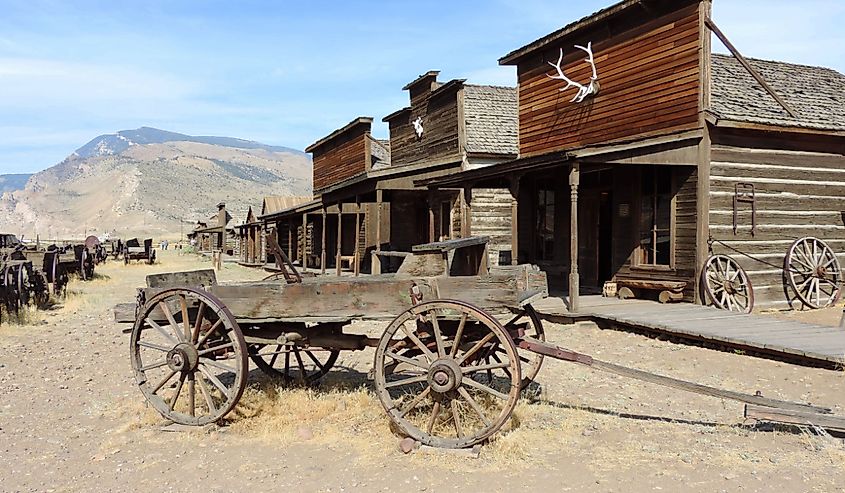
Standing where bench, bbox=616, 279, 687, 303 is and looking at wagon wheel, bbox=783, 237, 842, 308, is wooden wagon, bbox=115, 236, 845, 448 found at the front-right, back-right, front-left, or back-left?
back-right

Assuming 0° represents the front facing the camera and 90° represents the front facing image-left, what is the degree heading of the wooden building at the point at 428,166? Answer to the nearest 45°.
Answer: approximately 45°

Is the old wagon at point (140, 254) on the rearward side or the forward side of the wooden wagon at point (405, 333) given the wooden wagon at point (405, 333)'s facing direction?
on the rearward side

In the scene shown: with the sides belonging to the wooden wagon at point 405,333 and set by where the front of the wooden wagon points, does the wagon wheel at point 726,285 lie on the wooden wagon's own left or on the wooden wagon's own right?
on the wooden wagon's own left

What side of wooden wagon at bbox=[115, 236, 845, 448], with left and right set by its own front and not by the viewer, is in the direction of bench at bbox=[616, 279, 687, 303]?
left

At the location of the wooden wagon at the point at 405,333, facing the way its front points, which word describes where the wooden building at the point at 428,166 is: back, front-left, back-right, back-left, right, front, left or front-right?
back-left

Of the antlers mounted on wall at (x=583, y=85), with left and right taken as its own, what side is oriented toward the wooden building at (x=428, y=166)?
right

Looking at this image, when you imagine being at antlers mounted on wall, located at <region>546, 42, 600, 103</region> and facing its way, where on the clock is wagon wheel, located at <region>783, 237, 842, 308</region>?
The wagon wheel is roughly at 8 o'clock from the antlers mounted on wall.

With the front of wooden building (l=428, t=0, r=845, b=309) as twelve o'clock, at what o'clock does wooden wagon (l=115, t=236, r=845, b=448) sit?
The wooden wagon is roughly at 11 o'clock from the wooden building.
